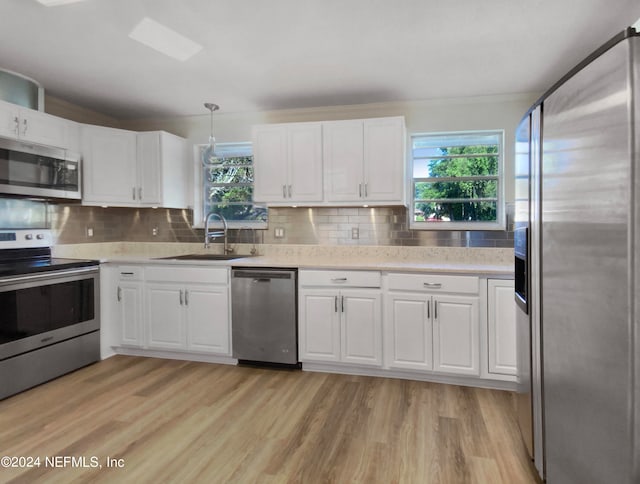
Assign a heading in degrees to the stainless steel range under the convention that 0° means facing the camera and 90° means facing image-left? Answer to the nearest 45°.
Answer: approximately 315°

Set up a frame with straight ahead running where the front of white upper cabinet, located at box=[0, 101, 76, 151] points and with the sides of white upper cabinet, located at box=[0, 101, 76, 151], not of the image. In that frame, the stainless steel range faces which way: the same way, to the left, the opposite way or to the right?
the same way

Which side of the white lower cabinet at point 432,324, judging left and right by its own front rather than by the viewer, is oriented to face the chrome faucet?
right

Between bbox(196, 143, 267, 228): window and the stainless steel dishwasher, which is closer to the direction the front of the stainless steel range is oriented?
the stainless steel dishwasher

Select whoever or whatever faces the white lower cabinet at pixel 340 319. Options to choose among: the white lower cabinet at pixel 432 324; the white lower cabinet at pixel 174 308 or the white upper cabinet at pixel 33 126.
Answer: the white upper cabinet

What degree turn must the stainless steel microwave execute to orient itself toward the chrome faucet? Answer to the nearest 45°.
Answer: approximately 45° to its left

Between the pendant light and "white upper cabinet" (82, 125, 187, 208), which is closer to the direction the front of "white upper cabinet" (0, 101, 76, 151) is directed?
the pendant light

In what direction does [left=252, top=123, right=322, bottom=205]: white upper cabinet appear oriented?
toward the camera

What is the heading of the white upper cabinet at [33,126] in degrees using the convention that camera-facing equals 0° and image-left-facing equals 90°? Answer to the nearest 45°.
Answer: approximately 315°

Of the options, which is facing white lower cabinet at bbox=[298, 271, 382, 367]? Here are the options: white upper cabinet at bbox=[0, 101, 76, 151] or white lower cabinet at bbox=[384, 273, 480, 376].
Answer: the white upper cabinet

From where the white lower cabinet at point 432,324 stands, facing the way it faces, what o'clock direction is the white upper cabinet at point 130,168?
The white upper cabinet is roughly at 3 o'clock from the white lower cabinet.

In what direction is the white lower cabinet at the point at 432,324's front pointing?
toward the camera

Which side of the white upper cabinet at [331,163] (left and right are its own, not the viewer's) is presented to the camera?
front

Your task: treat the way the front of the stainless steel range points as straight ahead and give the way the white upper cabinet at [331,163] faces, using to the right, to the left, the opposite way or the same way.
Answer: to the right

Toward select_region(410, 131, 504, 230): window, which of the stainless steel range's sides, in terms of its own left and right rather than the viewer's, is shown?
front

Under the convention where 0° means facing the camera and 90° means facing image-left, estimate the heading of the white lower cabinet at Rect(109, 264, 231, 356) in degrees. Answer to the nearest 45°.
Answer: approximately 45°

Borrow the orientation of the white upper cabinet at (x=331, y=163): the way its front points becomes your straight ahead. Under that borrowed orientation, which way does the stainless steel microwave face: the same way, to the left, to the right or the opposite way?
to the left
